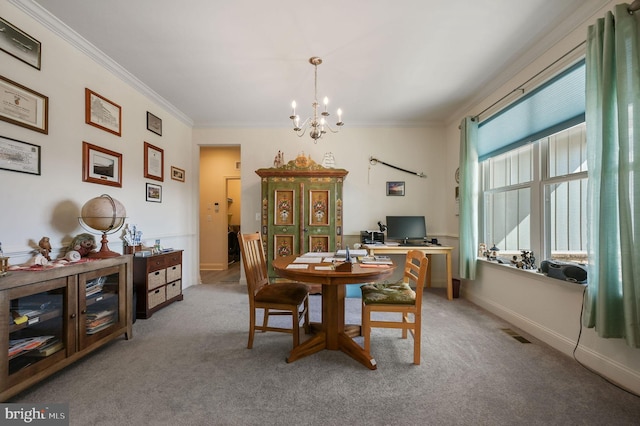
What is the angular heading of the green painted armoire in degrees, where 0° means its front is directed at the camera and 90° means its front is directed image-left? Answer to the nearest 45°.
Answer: approximately 0°

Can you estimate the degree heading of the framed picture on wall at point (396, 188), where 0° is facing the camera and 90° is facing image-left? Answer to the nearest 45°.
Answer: approximately 0°

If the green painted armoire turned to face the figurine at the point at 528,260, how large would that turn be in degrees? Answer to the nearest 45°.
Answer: approximately 45° to its left

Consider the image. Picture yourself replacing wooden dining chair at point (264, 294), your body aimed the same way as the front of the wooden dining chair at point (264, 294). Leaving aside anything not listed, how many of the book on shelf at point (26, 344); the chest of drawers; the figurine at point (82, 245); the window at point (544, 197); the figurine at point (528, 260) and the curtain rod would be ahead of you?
3

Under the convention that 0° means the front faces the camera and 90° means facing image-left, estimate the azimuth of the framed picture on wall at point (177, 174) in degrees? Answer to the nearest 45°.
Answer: approximately 315°

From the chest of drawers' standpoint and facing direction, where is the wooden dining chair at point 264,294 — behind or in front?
in front

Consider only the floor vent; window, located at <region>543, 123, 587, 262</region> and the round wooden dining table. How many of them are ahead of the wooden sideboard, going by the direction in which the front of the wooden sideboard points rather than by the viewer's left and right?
3

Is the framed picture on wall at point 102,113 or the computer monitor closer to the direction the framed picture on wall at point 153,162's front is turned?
the computer monitor
